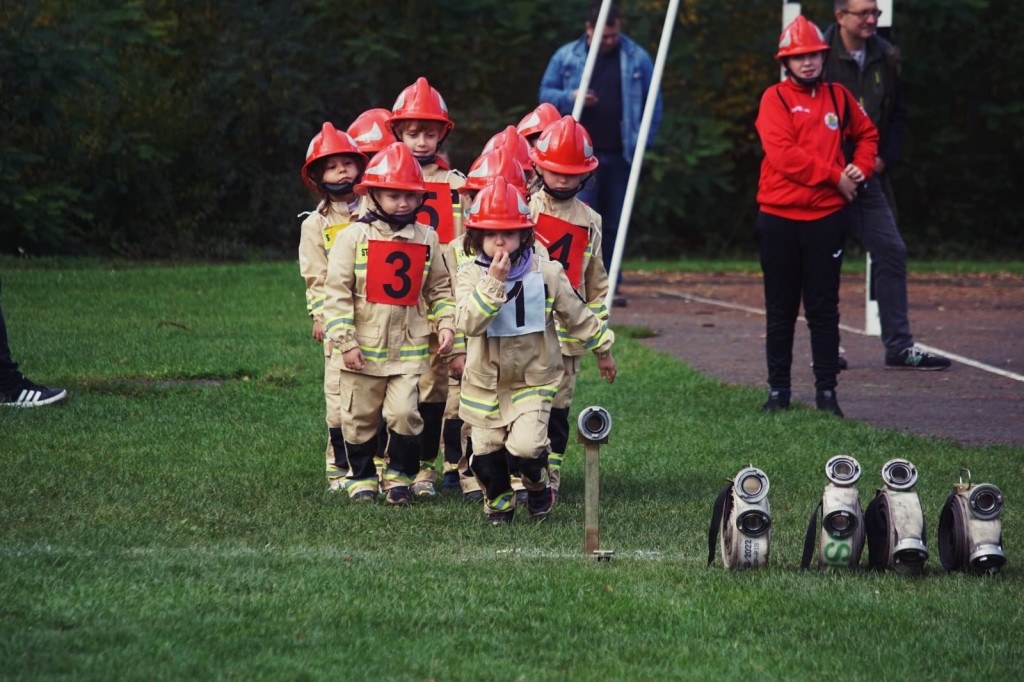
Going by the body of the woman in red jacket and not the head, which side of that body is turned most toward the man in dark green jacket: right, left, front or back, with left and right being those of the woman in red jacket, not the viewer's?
back

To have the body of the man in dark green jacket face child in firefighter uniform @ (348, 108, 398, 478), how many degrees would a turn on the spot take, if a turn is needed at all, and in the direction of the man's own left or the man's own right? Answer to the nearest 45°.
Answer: approximately 90° to the man's own right

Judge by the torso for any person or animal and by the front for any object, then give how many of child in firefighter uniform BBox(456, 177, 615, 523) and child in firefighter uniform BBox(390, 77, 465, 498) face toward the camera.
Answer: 2

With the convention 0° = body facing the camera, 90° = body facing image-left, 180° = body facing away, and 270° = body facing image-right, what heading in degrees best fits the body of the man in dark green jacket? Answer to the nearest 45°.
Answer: approximately 315°

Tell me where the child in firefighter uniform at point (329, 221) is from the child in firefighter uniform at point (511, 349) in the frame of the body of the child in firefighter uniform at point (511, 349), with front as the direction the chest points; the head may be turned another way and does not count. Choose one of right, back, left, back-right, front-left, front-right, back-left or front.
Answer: back-right

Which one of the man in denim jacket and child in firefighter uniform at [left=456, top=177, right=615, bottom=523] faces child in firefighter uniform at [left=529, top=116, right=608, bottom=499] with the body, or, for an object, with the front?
the man in denim jacket

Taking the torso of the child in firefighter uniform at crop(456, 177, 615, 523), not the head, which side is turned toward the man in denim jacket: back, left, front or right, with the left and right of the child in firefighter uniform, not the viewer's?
back

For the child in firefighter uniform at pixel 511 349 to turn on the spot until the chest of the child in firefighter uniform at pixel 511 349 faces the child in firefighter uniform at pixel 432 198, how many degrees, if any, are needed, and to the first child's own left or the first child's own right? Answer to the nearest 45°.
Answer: approximately 180°
